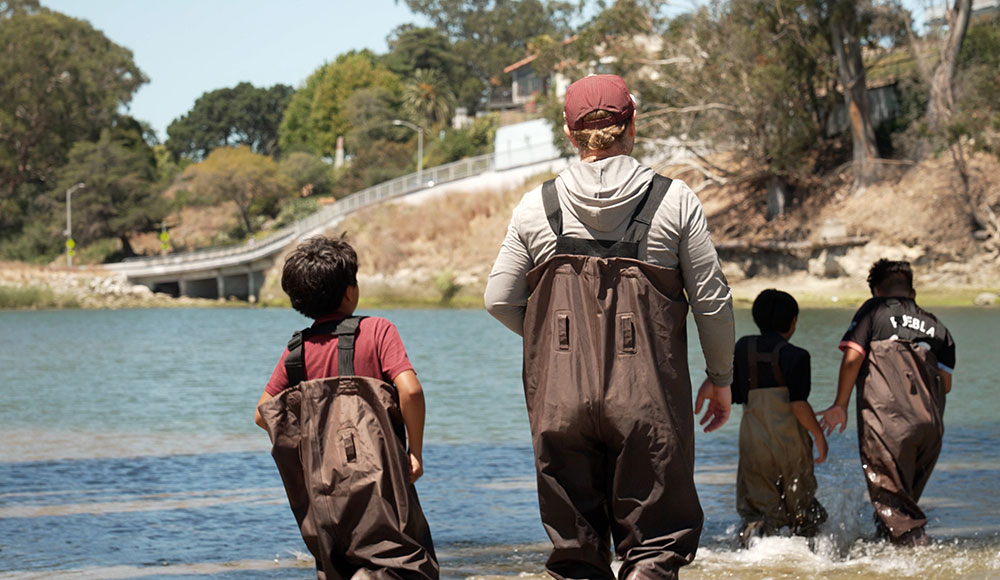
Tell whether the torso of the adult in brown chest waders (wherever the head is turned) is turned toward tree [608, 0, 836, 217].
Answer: yes

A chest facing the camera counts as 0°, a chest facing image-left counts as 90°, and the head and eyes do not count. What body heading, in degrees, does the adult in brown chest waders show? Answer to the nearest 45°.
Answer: approximately 180°

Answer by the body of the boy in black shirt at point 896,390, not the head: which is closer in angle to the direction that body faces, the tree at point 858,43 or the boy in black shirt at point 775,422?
the tree

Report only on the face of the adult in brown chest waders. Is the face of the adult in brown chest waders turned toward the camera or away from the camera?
away from the camera

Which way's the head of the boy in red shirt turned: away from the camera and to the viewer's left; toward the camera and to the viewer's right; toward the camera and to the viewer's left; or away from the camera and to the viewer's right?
away from the camera and to the viewer's right

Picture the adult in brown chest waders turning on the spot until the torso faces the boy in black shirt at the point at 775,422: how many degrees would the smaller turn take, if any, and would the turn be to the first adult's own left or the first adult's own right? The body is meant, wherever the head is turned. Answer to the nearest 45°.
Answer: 0° — they already face them

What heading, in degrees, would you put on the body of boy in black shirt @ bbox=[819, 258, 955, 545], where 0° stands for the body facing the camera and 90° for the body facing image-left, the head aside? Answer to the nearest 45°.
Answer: approximately 180°

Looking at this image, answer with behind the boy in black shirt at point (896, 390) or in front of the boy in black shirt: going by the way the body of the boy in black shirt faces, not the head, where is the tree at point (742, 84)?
in front

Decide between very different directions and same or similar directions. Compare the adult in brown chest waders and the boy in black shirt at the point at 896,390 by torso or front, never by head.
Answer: same or similar directions

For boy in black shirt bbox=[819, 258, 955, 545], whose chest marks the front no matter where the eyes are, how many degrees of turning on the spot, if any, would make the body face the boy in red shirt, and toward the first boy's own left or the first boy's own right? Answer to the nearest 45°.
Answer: approximately 135° to the first boy's own left

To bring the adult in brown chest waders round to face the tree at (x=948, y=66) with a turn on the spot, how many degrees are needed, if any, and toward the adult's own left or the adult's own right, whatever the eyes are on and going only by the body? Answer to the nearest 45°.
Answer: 0° — they already face it

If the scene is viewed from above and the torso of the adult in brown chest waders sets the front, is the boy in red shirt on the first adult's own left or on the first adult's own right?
on the first adult's own left

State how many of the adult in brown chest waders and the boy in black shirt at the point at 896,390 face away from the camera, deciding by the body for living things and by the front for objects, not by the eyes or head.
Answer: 2

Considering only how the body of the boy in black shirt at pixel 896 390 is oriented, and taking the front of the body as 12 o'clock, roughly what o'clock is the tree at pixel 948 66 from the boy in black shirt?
The tree is roughly at 12 o'clock from the boy in black shirt.
